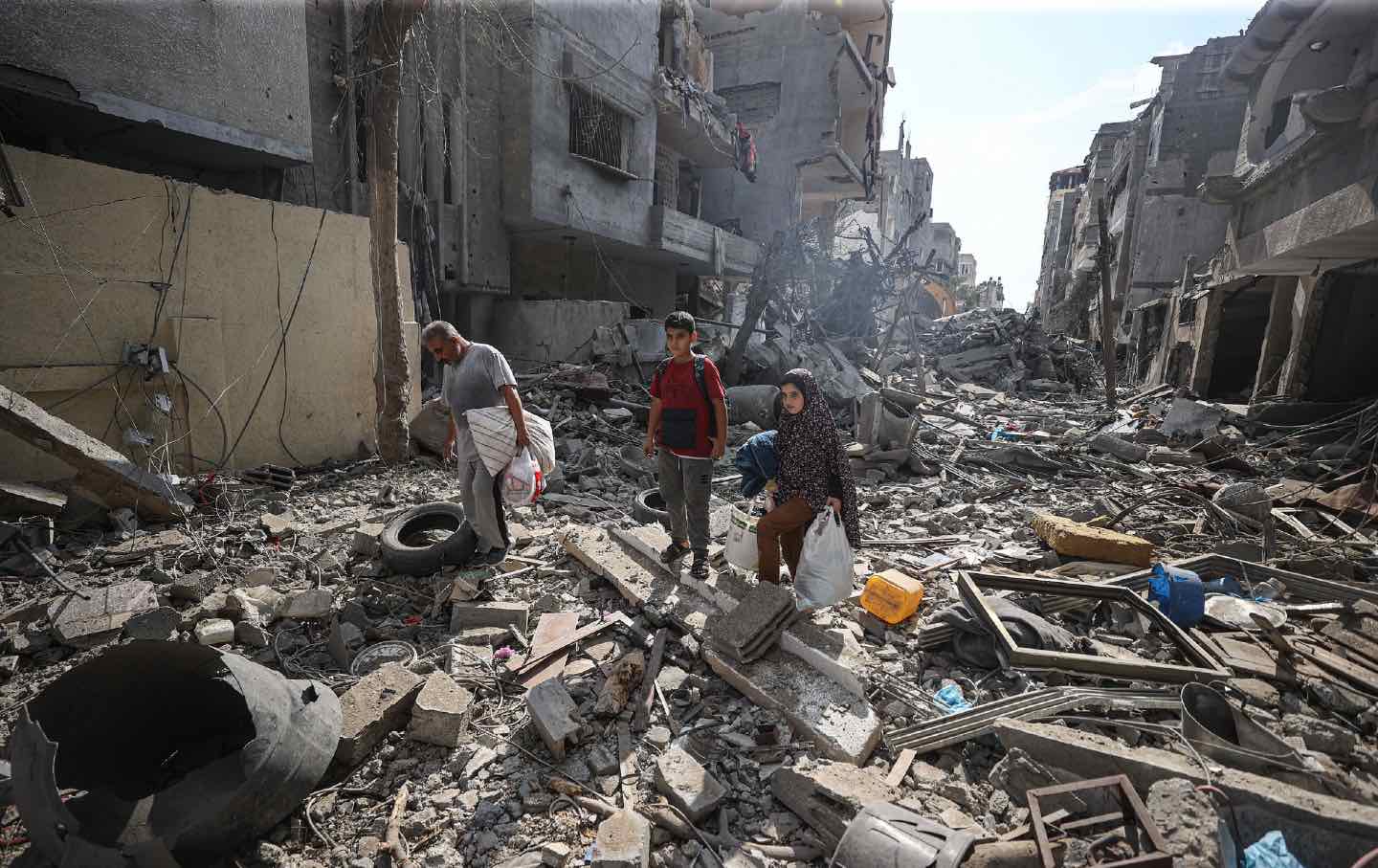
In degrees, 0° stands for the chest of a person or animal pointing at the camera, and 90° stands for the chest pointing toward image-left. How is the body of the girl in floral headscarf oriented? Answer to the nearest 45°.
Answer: approximately 45°

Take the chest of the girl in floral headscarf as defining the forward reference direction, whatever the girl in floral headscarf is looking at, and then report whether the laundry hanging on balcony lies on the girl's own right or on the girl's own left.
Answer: on the girl's own right

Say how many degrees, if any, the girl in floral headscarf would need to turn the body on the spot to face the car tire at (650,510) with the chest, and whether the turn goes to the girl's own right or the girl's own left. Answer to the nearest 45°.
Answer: approximately 90° to the girl's own right

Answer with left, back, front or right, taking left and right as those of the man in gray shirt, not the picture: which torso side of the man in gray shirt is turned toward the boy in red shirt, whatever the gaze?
left

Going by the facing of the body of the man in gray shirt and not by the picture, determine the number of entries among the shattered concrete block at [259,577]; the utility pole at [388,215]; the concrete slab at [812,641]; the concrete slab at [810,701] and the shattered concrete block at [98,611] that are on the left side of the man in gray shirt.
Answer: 2

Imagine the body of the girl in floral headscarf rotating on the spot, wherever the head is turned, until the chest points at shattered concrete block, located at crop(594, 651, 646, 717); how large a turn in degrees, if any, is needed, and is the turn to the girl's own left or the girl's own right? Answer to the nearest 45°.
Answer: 0° — they already face it

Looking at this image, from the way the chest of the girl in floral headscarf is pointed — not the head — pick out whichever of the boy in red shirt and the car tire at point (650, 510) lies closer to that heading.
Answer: the boy in red shirt

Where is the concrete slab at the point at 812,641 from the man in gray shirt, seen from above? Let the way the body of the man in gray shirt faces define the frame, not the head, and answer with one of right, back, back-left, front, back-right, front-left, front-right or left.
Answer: left

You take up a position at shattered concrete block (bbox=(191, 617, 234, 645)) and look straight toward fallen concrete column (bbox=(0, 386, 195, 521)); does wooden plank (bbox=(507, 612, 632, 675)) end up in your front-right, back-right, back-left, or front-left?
back-right

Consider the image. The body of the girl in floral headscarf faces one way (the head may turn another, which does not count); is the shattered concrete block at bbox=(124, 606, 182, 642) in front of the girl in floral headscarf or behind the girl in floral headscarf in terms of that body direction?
in front

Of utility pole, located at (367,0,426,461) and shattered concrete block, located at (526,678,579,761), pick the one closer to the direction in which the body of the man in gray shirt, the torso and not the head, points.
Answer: the shattered concrete block

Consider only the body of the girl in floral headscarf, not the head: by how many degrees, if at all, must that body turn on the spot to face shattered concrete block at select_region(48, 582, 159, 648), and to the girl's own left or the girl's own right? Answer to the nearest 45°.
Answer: approximately 45° to the girl's own right

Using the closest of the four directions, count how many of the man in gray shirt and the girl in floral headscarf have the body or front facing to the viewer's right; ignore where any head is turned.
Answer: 0

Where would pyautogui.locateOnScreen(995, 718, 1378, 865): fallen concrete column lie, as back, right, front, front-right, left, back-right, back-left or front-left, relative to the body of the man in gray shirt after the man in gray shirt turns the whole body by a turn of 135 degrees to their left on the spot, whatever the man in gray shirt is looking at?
front-right

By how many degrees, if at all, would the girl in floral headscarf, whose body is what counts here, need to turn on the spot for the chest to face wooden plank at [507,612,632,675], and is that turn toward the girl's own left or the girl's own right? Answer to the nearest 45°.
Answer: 0° — they already face it

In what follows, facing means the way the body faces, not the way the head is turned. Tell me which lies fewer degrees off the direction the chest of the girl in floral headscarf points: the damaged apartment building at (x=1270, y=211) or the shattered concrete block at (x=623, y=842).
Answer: the shattered concrete block

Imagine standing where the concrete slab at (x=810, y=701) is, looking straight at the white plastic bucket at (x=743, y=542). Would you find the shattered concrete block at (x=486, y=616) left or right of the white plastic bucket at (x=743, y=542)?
left

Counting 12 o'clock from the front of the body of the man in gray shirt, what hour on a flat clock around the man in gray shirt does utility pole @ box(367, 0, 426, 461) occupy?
The utility pole is roughly at 4 o'clock from the man in gray shirt.
